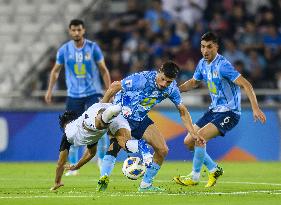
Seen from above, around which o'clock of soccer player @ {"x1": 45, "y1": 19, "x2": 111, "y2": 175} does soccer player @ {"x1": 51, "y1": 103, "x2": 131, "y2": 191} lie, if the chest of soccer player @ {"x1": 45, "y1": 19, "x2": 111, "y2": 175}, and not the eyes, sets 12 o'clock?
soccer player @ {"x1": 51, "y1": 103, "x2": 131, "y2": 191} is roughly at 12 o'clock from soccer player @ {"x1": 45, "y1": 19, "x2": 111, "y2": 175}.

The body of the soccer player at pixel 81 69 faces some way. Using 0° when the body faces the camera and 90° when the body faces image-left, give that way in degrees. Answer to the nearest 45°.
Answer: approximately 0°

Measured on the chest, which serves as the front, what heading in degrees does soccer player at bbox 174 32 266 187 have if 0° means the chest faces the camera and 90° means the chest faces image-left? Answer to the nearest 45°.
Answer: approximately 45°

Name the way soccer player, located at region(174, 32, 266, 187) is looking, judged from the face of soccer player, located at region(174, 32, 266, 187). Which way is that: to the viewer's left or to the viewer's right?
to the viewer's left
